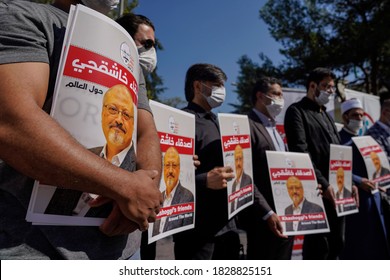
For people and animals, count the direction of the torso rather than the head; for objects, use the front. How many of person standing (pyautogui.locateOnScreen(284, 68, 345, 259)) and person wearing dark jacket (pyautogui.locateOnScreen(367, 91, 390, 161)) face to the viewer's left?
0

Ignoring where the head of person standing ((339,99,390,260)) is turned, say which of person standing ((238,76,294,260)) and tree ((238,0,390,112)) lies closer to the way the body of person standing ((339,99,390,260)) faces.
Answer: the person standing

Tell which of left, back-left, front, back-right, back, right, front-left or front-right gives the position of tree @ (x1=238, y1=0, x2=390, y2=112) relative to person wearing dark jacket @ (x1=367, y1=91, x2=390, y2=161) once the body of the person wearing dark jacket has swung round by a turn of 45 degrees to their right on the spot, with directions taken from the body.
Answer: back

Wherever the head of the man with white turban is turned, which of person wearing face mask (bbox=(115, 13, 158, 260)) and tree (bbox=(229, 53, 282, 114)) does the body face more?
the person wearing face mask

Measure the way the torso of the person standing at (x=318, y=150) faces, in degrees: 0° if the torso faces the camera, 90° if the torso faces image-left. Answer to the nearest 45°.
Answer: approximately 315°

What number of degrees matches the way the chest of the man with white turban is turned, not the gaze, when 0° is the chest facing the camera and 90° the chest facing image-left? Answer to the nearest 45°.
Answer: approximately 315°

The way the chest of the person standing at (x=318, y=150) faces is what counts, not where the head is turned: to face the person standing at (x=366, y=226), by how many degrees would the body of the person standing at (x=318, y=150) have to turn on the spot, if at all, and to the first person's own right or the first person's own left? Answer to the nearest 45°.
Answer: approximately 90° to the first person's own left

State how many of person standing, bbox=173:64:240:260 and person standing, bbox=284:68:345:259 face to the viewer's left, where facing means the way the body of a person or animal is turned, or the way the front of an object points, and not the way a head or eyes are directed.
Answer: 0

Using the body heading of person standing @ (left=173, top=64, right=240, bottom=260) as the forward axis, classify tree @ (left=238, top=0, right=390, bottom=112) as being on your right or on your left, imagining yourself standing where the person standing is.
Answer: on your left

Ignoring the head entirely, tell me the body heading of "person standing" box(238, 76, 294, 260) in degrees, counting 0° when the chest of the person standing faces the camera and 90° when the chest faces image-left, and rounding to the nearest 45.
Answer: approximately 315°
